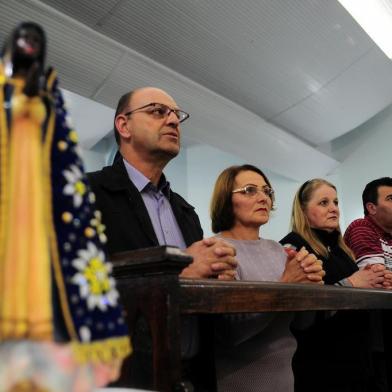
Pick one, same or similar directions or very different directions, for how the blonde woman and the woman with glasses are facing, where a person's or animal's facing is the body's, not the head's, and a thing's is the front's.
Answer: same or similar directions

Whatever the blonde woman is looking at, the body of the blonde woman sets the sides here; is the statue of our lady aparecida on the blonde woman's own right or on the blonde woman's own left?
on the blonde woman's own right

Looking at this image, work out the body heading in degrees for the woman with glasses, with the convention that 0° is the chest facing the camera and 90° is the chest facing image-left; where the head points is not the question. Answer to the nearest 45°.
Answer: approximately 315°

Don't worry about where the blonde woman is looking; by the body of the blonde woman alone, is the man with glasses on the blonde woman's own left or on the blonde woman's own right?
on the blonde woman's own right

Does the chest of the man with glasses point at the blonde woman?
no

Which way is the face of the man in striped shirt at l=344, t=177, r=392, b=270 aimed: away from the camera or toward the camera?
toward the camera

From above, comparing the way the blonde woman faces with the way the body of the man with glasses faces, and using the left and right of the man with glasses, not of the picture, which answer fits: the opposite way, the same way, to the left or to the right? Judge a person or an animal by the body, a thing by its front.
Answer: the same way

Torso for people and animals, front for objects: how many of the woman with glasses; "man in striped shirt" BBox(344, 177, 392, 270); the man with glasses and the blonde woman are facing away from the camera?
0

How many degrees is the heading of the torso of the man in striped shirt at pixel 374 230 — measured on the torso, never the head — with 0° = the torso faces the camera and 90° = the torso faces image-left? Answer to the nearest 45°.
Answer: approximately 315°

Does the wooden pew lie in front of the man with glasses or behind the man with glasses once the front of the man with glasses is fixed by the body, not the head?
in front

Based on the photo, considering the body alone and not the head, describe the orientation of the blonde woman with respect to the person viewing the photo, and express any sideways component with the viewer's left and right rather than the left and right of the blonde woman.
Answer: facing the viewer and to the right of the viewer

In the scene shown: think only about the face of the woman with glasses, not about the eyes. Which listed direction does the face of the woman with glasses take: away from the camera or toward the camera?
toward the camera
